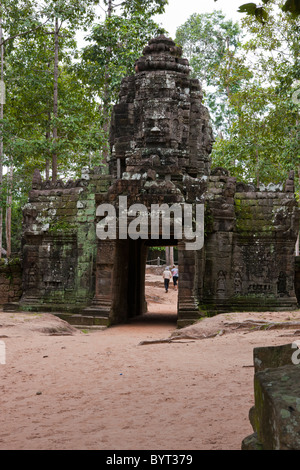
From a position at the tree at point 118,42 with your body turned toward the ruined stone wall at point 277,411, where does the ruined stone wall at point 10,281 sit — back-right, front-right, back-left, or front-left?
front-right

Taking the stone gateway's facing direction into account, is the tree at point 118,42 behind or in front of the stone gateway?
behind

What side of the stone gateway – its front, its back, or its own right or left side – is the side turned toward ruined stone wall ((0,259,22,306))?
right

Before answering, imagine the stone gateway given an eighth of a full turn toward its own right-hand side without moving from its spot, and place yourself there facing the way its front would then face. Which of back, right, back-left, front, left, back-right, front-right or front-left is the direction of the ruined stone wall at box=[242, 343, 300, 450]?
front-left

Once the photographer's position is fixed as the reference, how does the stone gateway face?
facing the viewer
